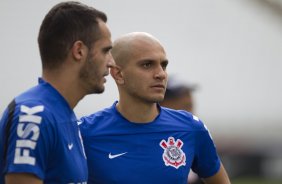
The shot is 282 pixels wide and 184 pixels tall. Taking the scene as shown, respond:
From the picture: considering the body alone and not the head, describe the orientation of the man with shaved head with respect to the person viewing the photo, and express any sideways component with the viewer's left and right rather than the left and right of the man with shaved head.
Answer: facing the viewer
